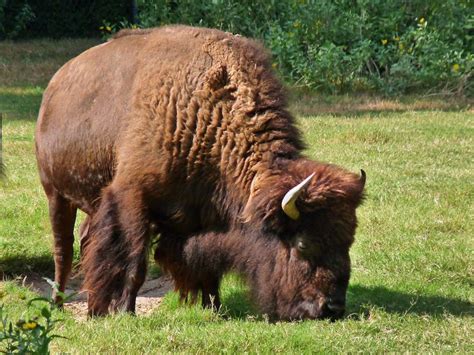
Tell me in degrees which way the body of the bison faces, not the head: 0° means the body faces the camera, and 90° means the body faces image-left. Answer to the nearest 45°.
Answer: approximately 315°
